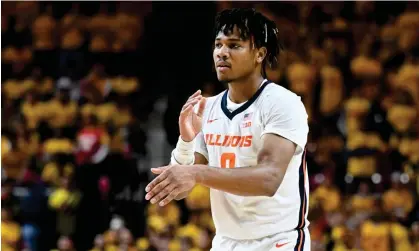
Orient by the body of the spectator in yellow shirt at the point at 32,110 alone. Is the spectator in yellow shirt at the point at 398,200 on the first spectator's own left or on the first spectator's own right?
on the first spectator's own left

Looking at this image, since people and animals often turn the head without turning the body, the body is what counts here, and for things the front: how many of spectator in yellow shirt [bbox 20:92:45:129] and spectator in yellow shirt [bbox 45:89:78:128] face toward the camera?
2

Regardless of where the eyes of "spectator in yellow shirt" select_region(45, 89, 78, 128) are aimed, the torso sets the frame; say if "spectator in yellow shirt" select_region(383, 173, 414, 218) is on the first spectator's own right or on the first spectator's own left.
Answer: on the first spectator's own left

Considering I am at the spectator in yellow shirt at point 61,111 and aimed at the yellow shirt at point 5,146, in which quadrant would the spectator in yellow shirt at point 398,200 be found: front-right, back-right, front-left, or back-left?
back-left

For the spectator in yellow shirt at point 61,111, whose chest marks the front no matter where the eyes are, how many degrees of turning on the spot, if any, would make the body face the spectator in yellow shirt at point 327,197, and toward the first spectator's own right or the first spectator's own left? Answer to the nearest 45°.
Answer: approximately 45° to the first spectator's own left

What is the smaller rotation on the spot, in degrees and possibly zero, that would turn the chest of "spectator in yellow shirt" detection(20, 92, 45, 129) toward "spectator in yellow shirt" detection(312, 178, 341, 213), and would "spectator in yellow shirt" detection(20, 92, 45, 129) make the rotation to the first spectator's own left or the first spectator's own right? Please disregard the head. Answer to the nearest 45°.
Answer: approximately 45° to the first spectator's own left

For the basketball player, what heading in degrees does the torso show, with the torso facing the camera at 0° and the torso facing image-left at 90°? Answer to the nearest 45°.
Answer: approximately 45°

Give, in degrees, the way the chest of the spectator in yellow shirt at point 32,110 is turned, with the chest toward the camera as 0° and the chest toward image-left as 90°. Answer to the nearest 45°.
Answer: approximately 0°

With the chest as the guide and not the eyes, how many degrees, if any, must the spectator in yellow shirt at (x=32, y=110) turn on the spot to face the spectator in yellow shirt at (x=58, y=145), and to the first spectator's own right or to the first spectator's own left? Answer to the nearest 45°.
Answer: approximately 45° to the first spectator's own left

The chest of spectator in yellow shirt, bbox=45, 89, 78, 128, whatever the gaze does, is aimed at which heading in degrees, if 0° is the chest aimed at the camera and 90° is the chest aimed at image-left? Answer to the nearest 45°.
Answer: approximately 0°

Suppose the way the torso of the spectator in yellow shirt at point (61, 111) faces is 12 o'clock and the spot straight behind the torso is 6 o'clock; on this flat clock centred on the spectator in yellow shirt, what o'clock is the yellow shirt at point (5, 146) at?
The yellow shirt is roughly at 3 o'clock from the spectator in yellow shirt.
